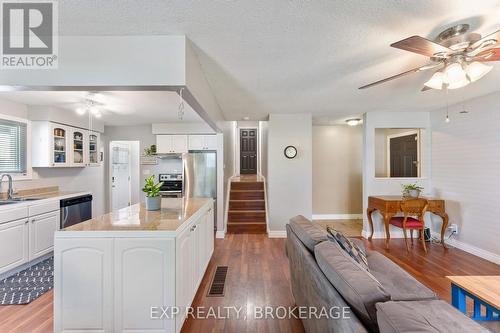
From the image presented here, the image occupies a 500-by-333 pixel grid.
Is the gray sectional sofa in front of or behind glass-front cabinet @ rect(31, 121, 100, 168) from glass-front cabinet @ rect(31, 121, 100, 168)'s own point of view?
in front

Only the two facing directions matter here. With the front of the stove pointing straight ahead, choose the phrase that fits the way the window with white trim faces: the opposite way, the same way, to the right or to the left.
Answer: to the left

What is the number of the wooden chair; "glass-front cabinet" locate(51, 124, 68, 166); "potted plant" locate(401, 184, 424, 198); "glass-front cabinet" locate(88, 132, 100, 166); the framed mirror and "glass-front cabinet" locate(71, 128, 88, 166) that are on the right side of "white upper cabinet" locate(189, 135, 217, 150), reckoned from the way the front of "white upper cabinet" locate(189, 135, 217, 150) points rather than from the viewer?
3

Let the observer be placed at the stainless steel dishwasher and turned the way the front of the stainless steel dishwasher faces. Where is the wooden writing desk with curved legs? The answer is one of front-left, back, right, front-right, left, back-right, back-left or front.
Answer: front

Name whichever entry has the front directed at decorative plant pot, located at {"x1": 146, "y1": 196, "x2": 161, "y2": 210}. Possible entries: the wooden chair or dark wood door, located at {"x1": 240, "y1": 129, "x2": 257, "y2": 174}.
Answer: the dark wood door

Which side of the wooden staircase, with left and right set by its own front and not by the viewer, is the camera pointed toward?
front

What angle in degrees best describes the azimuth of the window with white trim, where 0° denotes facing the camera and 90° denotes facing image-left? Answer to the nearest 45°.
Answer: approximately 315°

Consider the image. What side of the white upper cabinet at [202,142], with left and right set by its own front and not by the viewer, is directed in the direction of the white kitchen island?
front

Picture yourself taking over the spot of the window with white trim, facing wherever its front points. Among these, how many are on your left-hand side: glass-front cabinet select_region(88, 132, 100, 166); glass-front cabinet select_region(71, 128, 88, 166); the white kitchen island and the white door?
3

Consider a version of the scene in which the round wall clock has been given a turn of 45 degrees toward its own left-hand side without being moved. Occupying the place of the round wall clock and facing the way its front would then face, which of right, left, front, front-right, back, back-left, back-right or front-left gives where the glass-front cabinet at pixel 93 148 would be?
back-right

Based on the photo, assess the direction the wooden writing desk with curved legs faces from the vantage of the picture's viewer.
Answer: facing the viewer

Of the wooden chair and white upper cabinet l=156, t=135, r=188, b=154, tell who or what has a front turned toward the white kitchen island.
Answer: the white upper cabinet

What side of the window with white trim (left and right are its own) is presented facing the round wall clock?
front

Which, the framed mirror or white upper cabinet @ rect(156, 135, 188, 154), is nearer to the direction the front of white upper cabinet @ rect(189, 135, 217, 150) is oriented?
the framed mirror

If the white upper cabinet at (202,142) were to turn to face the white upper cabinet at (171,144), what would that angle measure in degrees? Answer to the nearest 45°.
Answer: approximately 135° to its right

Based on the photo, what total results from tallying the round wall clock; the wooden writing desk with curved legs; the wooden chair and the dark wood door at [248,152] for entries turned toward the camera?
3

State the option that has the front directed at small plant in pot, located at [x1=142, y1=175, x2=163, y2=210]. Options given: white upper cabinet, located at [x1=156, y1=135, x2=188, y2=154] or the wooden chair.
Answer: the white upper cabinet

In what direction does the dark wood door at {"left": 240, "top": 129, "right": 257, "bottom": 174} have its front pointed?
toward the camera
